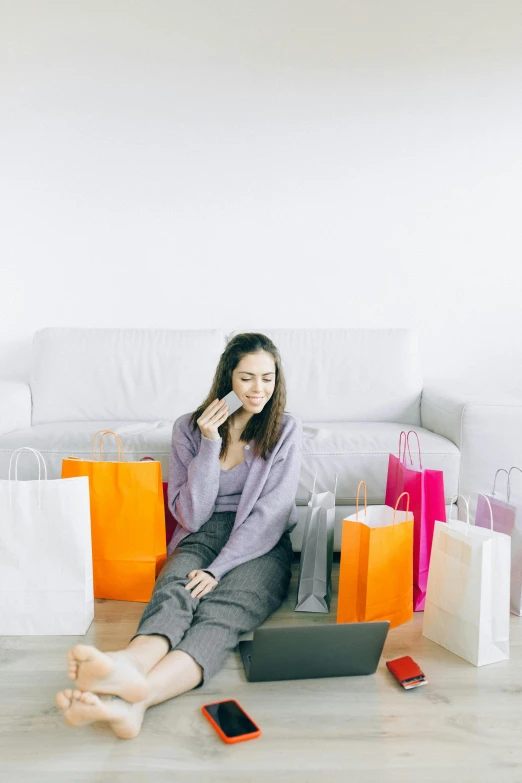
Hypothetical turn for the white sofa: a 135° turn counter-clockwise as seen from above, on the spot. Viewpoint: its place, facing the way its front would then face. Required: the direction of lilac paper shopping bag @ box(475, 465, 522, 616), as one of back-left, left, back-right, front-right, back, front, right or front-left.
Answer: right

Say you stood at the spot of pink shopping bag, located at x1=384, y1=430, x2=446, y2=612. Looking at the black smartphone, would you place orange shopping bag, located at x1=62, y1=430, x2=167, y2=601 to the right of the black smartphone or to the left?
right

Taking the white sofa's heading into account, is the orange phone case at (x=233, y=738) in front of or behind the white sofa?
in front

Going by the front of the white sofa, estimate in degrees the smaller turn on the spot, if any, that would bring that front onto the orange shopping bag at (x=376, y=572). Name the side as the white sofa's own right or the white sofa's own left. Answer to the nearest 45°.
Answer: approximately 45° to the white sofa's own left

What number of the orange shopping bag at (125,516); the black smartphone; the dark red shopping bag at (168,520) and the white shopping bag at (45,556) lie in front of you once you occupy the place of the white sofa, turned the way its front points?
4

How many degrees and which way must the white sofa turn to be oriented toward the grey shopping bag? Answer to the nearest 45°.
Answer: approximately 45° to its left

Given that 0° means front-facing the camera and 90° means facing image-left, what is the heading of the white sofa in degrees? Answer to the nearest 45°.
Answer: approximately 0°

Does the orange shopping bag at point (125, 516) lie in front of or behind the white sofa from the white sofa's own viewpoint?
in front

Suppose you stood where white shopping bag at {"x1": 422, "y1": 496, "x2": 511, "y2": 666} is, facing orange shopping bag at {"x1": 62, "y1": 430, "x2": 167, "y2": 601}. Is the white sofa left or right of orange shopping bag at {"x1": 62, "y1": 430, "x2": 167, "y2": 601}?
right

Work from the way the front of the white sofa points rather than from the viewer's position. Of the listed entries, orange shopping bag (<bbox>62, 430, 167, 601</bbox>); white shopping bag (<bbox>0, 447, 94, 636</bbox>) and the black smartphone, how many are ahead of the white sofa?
3

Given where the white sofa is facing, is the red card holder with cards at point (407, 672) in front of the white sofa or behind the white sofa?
in front

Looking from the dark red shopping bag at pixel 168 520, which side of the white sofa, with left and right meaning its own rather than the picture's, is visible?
front
